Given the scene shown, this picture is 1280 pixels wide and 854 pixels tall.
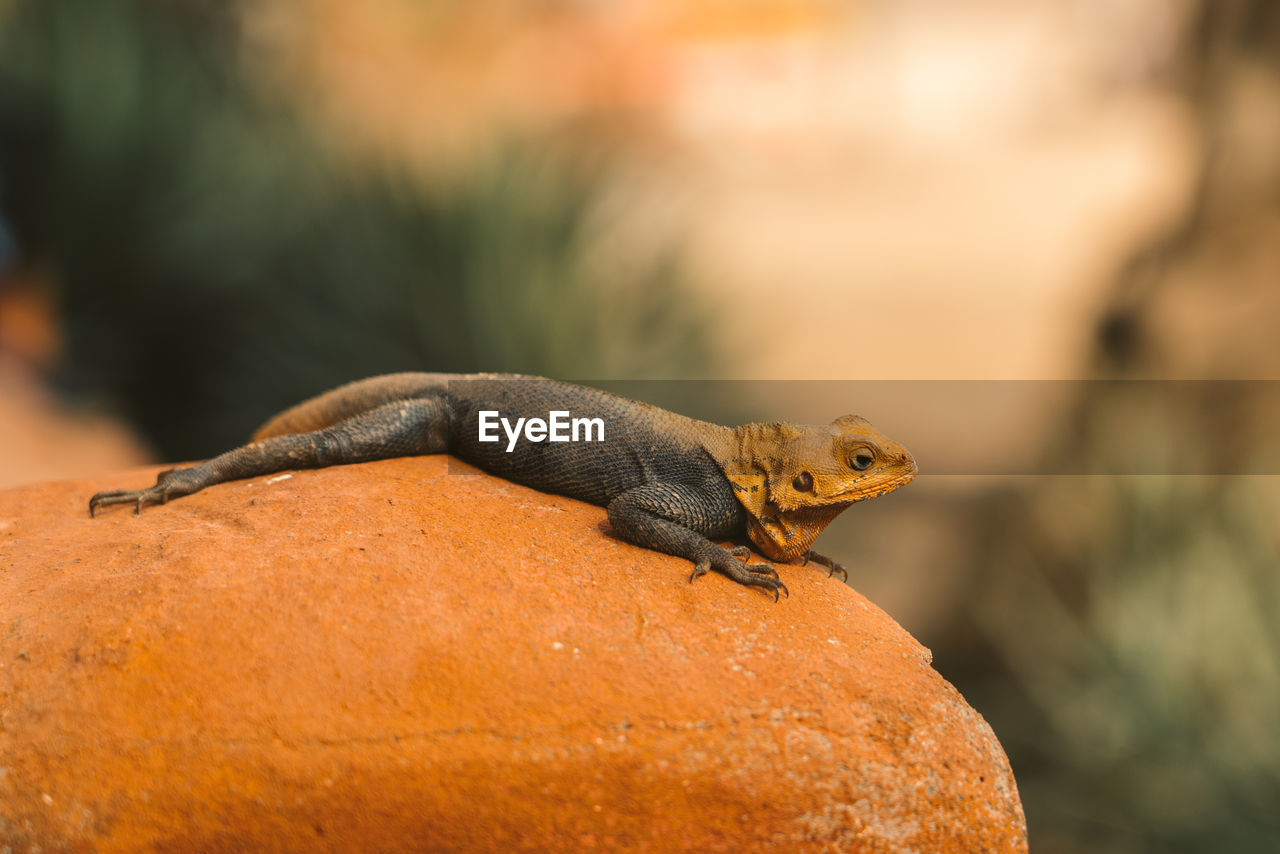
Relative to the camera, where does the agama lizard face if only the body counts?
to the viewer's right
